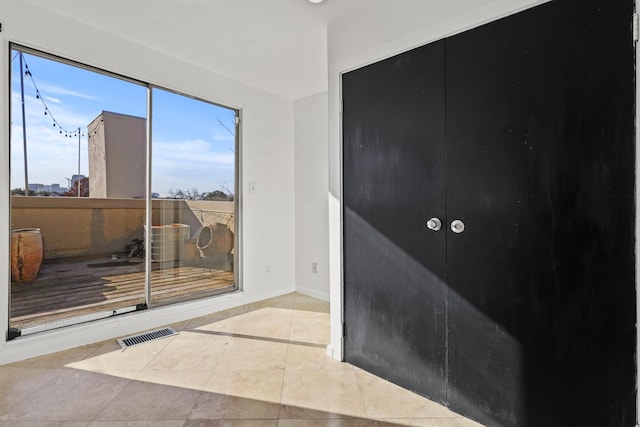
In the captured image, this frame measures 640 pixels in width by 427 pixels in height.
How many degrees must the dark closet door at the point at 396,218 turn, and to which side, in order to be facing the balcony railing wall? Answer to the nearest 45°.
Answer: approximately 45° to its right

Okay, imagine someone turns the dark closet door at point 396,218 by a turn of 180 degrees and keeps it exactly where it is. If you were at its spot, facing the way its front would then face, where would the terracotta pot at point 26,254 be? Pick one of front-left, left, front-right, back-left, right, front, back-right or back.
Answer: back-left

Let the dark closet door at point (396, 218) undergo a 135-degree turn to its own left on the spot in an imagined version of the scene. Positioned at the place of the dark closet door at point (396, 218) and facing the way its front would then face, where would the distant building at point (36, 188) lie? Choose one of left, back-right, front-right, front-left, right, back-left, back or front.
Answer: back

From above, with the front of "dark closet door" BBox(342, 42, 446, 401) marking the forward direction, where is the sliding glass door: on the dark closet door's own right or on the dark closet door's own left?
on the dark closet door's own right

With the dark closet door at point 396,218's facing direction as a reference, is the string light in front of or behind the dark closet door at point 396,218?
in front

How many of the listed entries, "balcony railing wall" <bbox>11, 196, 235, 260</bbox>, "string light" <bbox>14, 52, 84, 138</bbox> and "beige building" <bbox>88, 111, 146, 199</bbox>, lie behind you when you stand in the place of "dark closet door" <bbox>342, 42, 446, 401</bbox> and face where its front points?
0

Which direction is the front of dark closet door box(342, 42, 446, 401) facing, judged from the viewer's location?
facing the viewer and to the left of the viewer

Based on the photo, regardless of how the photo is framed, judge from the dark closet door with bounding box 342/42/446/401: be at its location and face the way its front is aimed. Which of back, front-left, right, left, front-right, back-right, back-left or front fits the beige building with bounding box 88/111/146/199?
front-right
